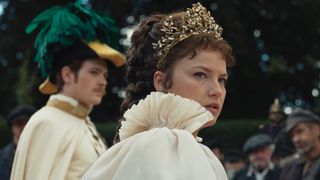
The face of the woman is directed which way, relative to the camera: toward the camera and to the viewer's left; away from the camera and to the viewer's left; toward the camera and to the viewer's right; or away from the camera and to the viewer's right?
toward the camera and to the viewer's right

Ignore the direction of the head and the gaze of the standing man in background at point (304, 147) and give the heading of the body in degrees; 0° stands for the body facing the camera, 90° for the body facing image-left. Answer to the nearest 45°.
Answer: approximately 45°

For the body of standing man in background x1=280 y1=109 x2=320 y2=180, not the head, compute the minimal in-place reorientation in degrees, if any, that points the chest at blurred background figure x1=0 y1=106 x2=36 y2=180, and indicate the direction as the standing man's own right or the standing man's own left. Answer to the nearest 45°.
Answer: approximately 45° to the standing man's own right

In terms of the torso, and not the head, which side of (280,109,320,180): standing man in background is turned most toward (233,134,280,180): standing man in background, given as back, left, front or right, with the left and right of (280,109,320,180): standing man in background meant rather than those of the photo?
right

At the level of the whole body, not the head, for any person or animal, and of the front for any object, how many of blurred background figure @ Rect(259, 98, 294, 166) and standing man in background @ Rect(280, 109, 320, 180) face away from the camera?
0

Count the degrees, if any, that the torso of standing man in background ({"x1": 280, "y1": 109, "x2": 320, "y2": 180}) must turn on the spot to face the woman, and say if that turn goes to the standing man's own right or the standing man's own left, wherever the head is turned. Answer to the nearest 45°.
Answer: approximately 45° to the standing man's own left

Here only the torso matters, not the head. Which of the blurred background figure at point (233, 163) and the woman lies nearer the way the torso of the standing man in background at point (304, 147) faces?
the woman

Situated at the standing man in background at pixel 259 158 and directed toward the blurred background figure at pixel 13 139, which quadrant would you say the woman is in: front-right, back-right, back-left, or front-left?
front-left

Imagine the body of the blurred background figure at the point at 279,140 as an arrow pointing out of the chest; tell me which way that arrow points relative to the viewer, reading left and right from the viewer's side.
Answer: facing the viewer

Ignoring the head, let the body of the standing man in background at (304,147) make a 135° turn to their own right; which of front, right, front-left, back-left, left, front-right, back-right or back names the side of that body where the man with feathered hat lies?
back-left

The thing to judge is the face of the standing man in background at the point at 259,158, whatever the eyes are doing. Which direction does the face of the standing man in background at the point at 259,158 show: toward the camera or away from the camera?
toward the camera

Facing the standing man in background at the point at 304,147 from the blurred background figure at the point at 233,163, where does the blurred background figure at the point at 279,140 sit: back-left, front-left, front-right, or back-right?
front-left
